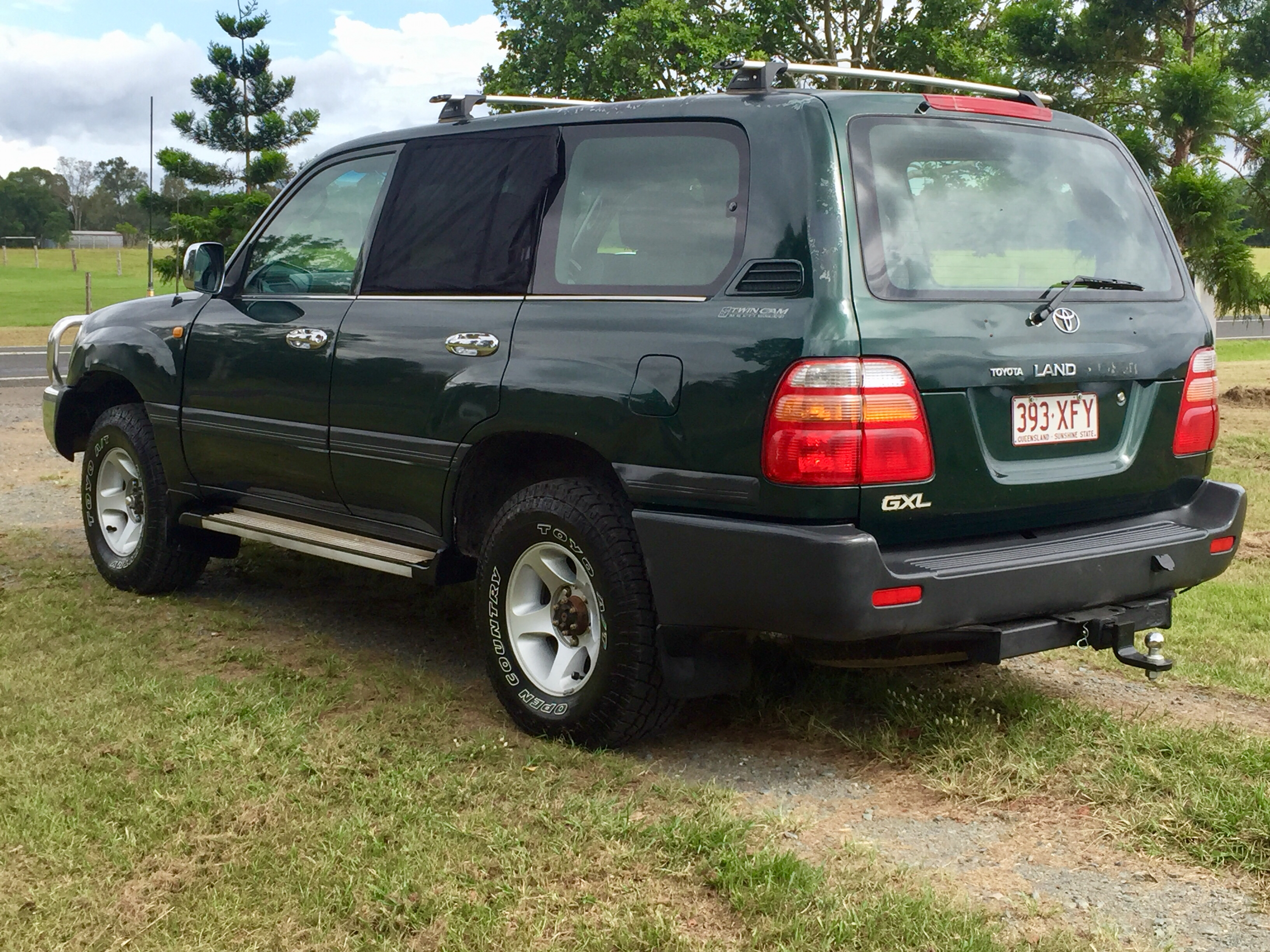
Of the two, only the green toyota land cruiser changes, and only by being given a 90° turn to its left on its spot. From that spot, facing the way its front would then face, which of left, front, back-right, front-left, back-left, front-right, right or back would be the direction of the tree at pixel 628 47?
back-right

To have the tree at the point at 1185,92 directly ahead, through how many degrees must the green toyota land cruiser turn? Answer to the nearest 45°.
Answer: approximately 90° to its right

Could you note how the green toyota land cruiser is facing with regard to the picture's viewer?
facing away from the viewer and to the left of the viewer

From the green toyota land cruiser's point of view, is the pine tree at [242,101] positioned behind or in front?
in front

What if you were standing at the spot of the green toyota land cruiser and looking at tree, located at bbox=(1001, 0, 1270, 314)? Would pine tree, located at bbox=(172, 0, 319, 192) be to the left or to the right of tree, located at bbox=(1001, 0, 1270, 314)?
left
